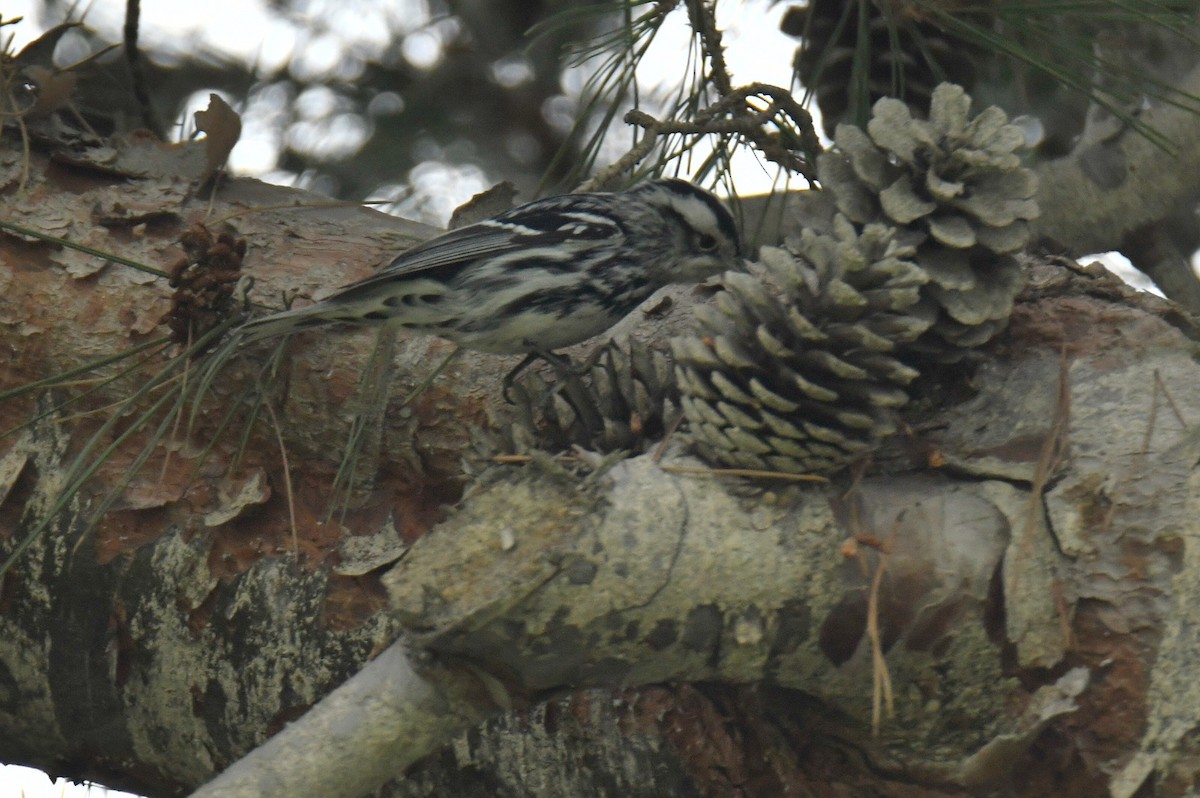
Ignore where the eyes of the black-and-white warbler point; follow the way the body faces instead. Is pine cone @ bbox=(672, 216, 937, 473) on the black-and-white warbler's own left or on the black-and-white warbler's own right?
on the black-and-white warbler's own right

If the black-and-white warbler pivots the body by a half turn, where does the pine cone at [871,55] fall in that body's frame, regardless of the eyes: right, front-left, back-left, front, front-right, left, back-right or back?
back

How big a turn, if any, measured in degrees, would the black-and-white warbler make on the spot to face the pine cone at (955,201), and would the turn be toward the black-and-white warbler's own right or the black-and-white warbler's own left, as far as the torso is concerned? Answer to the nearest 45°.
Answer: approximately 45° to the black-and-white warbler's own right

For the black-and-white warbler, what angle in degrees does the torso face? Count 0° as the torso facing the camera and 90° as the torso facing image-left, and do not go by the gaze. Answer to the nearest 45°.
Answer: approximately 270°
